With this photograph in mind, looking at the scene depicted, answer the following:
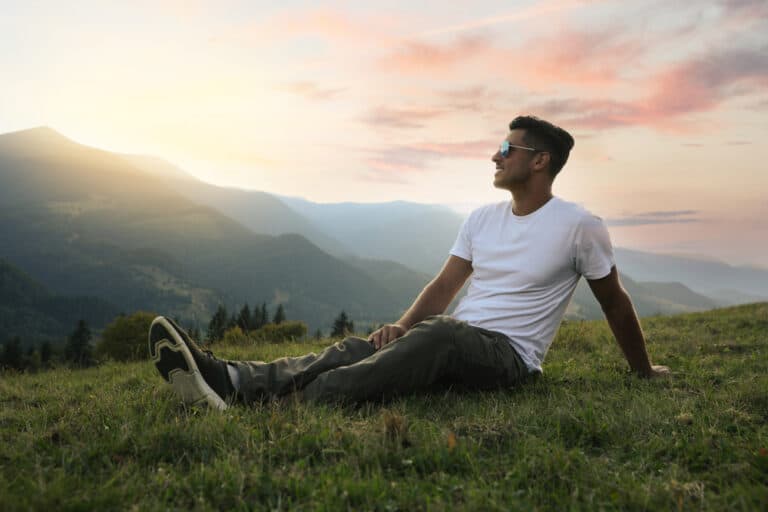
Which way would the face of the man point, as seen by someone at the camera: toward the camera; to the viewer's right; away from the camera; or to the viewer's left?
to the viewer's left

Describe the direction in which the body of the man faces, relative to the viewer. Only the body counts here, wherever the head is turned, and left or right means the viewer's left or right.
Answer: facing the viewer and to the left of the viewer

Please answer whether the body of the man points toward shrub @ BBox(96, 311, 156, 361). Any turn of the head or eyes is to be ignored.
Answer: no
